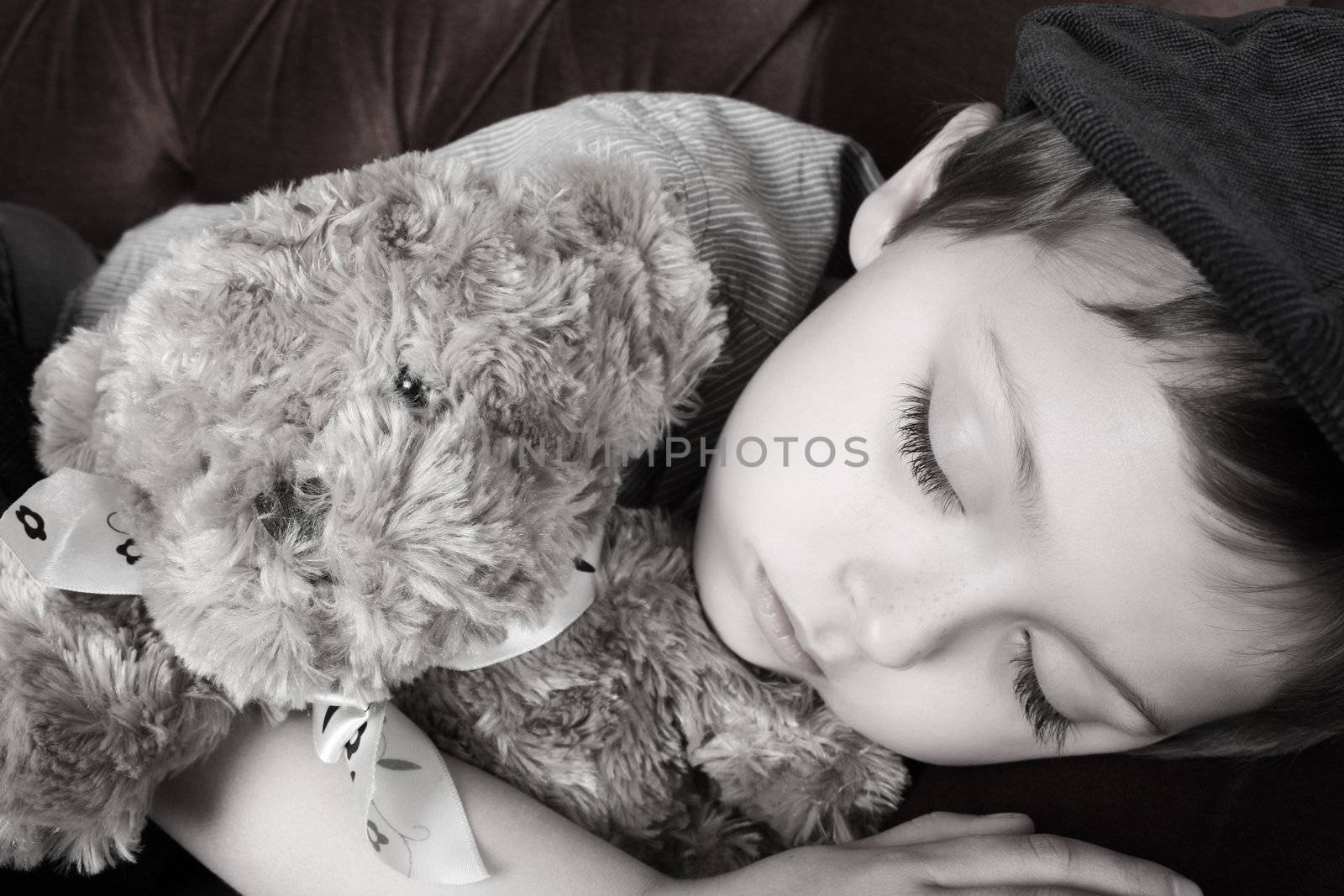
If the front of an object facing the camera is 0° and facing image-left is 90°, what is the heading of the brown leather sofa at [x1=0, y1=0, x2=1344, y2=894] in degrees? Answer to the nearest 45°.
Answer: approximately 0°
